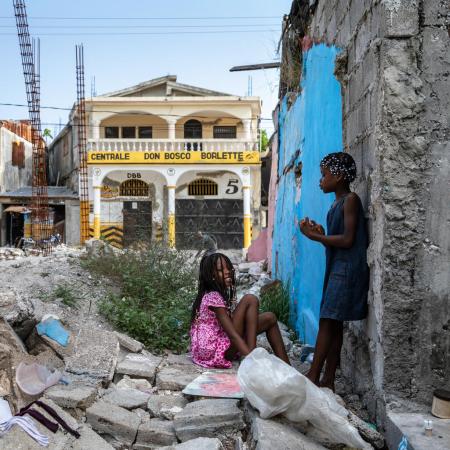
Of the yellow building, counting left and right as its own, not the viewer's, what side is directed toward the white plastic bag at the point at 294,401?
front

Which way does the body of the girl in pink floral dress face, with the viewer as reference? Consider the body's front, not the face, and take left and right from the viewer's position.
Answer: facing to the right of the viewer

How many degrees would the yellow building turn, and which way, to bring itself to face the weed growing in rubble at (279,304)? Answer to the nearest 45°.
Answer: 0° — it already faces it

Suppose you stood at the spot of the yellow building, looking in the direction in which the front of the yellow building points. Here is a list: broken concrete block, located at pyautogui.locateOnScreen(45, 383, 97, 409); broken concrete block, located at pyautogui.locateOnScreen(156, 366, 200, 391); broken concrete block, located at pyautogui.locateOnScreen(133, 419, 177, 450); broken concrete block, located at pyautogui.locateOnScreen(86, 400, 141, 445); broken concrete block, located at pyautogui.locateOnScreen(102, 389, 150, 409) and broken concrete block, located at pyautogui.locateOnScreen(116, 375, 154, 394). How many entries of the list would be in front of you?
6

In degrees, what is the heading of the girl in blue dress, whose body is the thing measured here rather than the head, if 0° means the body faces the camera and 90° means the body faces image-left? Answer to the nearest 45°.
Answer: approximately 90°

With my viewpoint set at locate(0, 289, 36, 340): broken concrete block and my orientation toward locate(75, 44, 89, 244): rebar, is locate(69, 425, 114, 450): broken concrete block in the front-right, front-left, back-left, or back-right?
back-right

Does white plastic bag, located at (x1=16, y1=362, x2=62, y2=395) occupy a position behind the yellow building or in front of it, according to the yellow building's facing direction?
in front

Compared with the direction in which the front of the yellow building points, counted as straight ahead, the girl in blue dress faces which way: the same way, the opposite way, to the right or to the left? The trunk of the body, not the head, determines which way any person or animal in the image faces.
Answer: to the right

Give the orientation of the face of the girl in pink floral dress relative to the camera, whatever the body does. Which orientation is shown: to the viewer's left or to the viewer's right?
to the viewer's right

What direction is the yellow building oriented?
toward the camera

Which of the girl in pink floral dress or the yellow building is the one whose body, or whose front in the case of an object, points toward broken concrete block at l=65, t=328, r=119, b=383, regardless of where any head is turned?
the yellow building

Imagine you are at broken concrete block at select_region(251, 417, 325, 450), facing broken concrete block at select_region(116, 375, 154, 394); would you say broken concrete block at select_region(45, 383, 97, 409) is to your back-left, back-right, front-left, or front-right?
front-left

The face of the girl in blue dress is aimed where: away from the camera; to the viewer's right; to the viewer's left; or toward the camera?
to the viewer's left

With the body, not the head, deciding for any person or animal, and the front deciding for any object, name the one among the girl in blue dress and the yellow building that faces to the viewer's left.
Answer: the girl in blue dress

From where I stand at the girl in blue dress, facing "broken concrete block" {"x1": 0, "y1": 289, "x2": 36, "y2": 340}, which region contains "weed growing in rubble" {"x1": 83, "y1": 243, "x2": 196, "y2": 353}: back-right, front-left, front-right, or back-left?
front-right
